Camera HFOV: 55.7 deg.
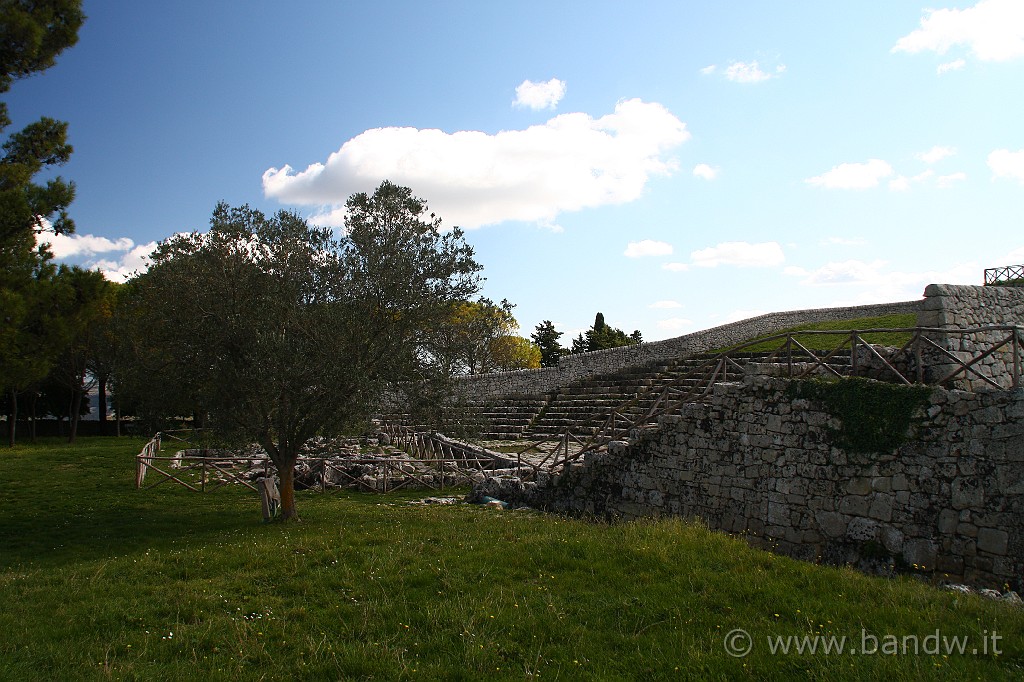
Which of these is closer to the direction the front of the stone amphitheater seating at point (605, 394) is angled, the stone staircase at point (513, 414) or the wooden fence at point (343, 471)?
the wooden fence

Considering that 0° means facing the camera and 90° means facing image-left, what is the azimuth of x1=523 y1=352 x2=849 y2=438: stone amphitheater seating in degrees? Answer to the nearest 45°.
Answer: approximately 45°

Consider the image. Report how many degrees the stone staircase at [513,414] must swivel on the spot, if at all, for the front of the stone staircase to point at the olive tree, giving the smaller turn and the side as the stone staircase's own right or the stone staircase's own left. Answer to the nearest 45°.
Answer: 0° — it already faces it

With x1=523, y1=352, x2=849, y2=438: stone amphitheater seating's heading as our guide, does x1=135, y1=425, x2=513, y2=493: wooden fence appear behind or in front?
in front

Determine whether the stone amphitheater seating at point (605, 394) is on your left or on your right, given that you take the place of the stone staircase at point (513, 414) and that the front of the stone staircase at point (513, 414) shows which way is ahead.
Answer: on your left
